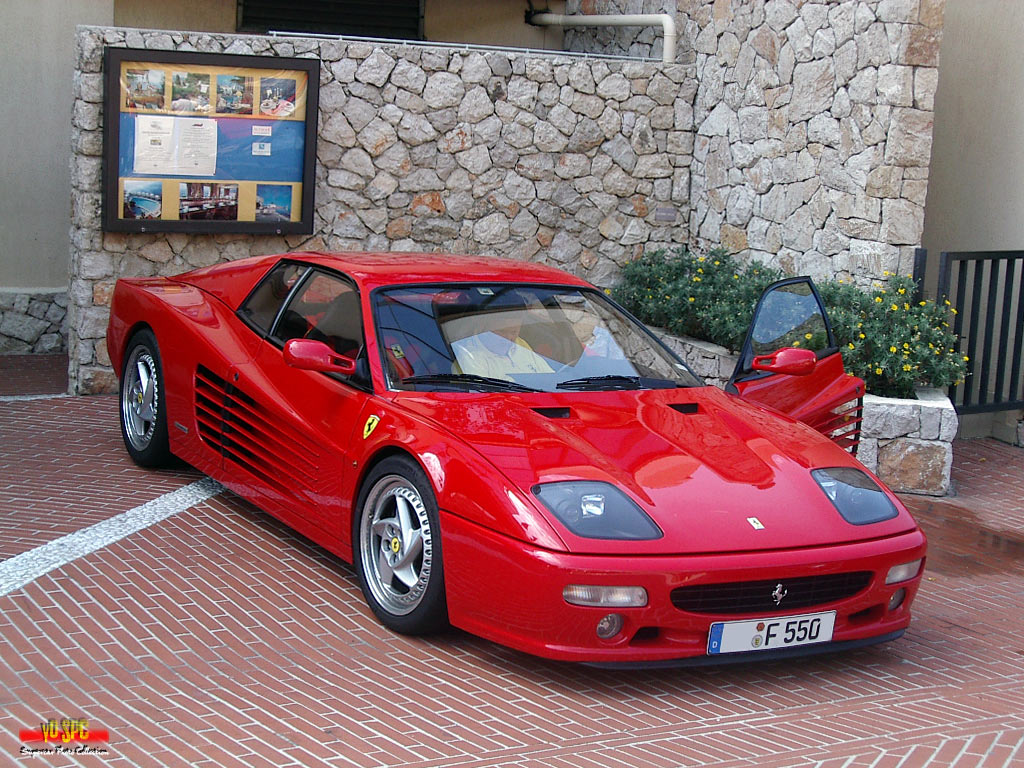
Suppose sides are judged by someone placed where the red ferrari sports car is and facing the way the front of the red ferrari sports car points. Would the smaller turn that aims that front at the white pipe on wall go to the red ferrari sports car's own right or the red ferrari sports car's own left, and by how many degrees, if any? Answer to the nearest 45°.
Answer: approximately 135° to the red ferrari sports car's own left

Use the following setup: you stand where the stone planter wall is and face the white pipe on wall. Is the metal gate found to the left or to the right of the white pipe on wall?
right

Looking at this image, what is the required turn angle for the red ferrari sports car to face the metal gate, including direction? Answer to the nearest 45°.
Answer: approximately 90° to its left

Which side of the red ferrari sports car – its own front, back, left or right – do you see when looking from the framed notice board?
back

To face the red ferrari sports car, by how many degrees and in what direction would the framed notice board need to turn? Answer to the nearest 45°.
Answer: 0° — it already faces it

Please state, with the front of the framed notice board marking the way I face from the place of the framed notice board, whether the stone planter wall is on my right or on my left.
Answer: on my left

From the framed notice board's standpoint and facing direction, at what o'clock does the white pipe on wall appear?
The white pipe on wall is roughly at 8 o'clock from the framed notice board.

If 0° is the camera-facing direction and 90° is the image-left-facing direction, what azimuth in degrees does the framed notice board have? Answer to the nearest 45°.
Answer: approximately 0°

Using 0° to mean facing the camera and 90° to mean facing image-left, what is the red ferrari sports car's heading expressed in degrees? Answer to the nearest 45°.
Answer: approximately 315°

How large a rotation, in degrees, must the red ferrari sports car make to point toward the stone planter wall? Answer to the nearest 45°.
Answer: approximately 90° to its left

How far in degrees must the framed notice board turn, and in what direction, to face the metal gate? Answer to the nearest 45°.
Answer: approximately 90° to its left
